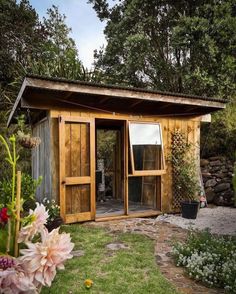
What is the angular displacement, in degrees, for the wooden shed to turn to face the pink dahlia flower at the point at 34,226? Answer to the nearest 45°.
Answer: approximately 45° to its right

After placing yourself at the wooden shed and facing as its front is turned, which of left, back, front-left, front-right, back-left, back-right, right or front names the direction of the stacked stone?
left

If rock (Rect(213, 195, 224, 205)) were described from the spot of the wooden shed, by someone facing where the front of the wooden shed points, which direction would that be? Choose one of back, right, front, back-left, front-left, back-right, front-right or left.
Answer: left

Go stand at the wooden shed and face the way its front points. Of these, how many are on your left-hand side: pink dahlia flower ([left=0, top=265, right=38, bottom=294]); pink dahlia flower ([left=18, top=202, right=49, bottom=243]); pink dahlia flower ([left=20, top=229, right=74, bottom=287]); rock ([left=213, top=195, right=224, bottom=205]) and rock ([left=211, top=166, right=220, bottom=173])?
2

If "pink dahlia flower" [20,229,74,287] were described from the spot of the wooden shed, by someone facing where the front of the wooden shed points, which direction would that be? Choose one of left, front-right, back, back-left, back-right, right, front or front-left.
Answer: front-right

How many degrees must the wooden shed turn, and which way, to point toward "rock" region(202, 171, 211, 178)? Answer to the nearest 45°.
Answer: approximately 90° to its left

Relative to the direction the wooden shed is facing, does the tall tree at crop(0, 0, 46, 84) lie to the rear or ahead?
to the rear

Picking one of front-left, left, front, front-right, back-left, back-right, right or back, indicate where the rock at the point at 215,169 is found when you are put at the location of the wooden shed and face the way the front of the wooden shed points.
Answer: left

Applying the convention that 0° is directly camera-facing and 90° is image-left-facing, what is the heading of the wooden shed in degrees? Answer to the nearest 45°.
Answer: approximately 315°

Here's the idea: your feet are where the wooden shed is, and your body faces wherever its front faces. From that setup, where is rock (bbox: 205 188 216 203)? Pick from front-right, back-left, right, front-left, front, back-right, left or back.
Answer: left

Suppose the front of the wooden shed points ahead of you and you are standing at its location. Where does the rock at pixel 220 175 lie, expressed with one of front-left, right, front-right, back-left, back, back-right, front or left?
left

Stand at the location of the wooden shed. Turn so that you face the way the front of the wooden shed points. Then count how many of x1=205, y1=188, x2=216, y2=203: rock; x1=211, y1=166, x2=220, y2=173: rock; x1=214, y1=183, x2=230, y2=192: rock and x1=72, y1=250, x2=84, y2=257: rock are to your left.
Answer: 3

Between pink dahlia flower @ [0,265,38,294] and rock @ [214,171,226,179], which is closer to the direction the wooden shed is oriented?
the pink dahlia flower

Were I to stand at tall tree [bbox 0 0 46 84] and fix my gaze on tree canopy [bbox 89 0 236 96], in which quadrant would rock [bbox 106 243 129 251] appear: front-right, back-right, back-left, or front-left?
front-right

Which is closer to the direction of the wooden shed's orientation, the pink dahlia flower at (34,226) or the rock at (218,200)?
the pink dahlia flower
